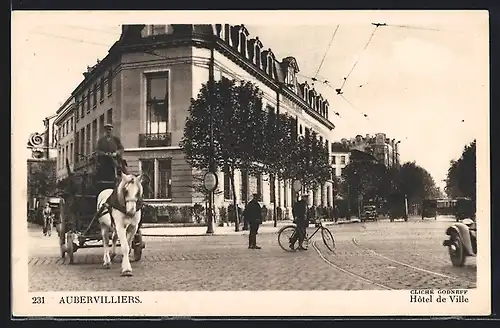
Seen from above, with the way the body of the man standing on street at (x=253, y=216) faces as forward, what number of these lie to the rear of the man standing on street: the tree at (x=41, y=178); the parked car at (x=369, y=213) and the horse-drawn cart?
2

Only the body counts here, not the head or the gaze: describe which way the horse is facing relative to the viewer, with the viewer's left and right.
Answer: facing the viewer and to the right of the viewer

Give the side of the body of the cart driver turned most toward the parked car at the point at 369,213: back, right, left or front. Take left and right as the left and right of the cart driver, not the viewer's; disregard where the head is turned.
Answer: left

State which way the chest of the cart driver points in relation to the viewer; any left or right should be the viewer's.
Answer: facing the viewer

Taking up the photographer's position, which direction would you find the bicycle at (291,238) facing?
facing to the right of the viewer
